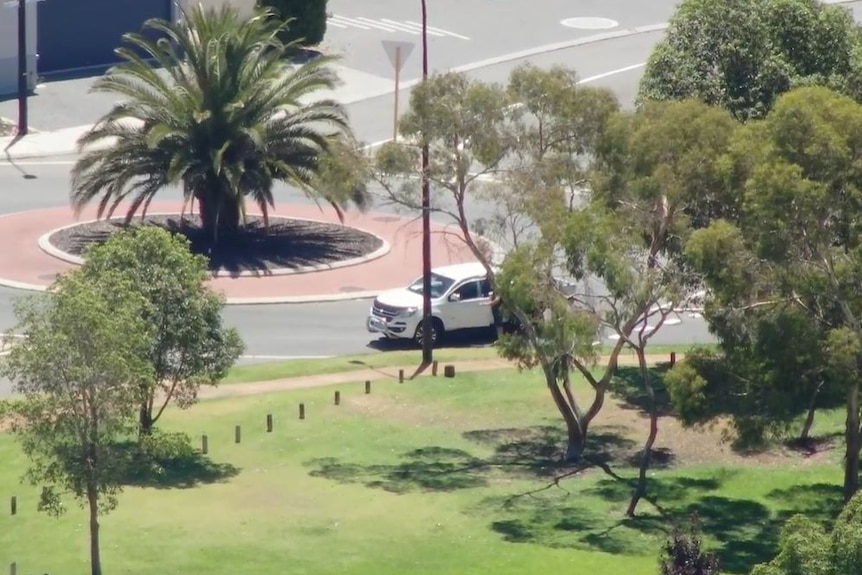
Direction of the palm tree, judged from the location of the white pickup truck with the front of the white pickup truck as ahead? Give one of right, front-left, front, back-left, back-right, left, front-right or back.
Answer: right

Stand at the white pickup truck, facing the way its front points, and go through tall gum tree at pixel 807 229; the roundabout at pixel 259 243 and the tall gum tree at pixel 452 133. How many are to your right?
1

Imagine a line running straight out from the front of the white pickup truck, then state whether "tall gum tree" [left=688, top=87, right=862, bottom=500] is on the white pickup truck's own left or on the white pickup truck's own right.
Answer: on the white pickup truck's own left

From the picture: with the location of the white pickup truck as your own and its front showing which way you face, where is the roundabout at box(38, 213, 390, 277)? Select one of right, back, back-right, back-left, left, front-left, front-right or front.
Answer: right

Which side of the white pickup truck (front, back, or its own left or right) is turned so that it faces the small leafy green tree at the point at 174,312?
front

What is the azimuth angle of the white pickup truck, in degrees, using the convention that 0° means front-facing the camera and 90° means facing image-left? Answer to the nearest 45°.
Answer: approximately 45°

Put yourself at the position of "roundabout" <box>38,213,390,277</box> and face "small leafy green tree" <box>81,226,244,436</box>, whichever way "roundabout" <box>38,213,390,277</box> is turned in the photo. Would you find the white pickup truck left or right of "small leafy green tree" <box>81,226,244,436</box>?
left

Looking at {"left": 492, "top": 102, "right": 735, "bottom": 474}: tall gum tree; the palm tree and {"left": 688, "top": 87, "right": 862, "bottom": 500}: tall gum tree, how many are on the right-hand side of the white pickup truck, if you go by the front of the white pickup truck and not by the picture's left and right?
1
